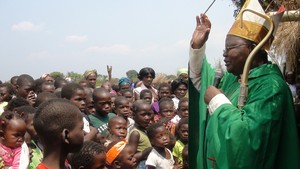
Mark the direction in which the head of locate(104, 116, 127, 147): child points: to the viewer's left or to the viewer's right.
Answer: to the viewer's right

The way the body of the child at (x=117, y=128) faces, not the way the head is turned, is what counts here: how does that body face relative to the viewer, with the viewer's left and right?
facing the viewer and to the right of the viewer

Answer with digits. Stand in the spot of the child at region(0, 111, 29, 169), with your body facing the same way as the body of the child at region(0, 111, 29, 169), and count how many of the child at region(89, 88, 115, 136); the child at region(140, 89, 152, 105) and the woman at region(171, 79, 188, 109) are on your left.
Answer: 3

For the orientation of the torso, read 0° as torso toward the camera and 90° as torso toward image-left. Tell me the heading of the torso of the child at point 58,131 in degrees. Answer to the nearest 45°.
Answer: approximately 225°

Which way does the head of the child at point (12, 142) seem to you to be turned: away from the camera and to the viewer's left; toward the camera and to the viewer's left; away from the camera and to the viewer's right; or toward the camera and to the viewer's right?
toward the camera and to the viewer's right
